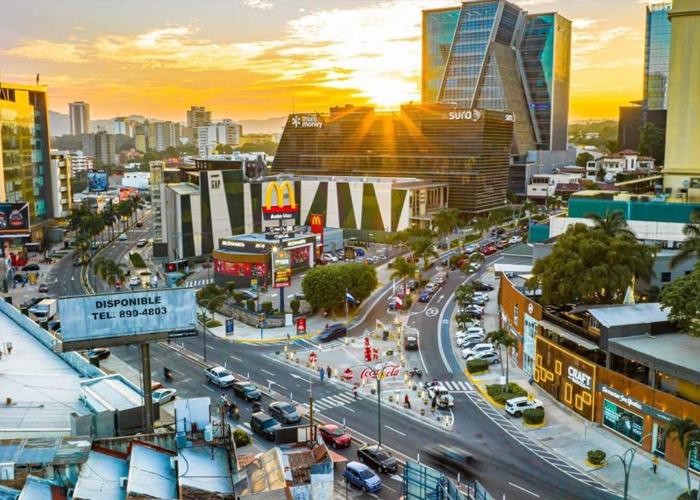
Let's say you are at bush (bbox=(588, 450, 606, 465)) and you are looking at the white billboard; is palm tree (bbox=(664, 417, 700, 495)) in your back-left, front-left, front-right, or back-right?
back-left

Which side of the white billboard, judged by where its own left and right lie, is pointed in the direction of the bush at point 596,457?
left

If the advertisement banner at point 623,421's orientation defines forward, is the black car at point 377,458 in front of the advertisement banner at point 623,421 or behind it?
in front

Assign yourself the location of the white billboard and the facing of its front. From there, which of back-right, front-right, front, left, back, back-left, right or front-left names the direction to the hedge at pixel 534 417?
left

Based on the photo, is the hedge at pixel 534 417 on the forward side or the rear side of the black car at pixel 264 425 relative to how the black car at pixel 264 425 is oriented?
on the forward side
